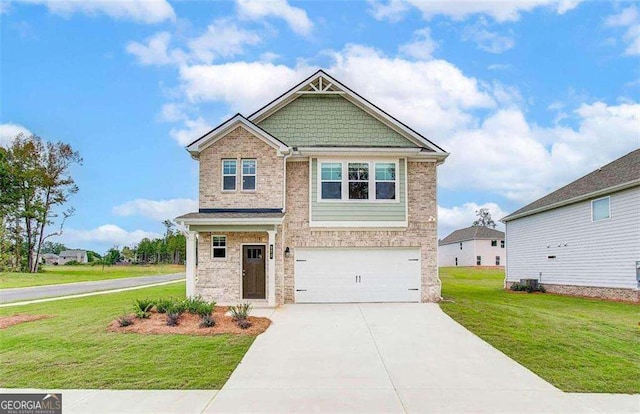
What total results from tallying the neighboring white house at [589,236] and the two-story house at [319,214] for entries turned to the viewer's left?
0

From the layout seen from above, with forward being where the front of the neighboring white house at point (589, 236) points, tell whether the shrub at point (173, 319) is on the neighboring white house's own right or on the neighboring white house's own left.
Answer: on the neighboring white house's own right

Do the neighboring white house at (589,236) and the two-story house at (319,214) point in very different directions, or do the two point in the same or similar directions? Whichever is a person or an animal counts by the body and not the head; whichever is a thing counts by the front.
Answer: same or similar directions

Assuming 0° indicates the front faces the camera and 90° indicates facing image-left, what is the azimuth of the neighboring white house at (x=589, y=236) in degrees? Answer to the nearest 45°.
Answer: approximately 315°

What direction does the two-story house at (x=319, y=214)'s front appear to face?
toward the camera

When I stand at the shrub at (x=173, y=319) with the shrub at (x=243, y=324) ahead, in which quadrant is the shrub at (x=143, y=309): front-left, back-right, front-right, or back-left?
back-left

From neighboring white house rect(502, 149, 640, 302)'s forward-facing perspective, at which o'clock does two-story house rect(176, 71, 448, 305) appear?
The two-story house is roughly at 3 o'clock from the neighboring white house.

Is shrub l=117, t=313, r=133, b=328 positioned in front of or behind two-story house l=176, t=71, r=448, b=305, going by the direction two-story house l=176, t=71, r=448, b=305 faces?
in front

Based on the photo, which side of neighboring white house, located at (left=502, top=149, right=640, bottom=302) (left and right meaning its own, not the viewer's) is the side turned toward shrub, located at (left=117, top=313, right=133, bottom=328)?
right
